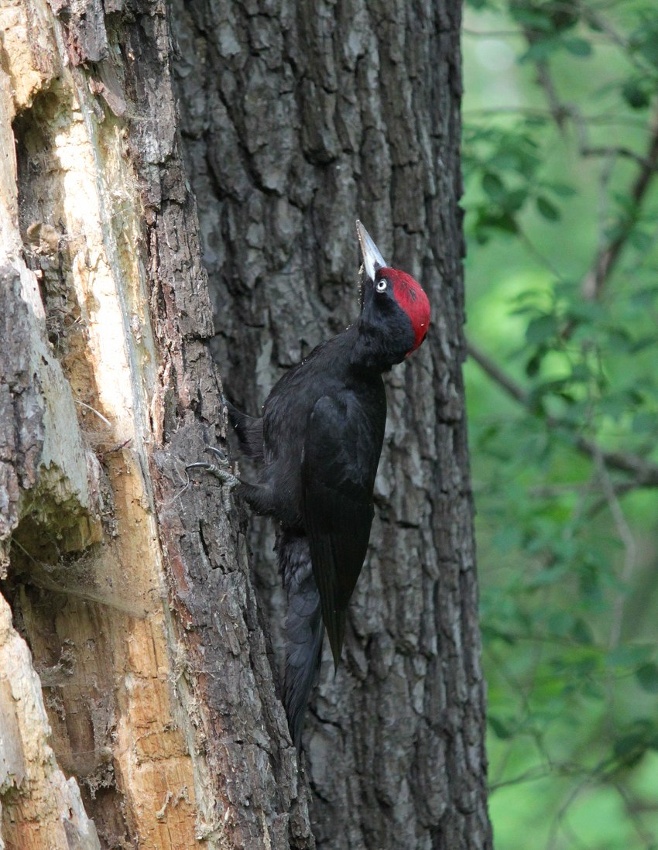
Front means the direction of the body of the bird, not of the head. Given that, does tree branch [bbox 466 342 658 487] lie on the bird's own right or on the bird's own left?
on the bird's own right
